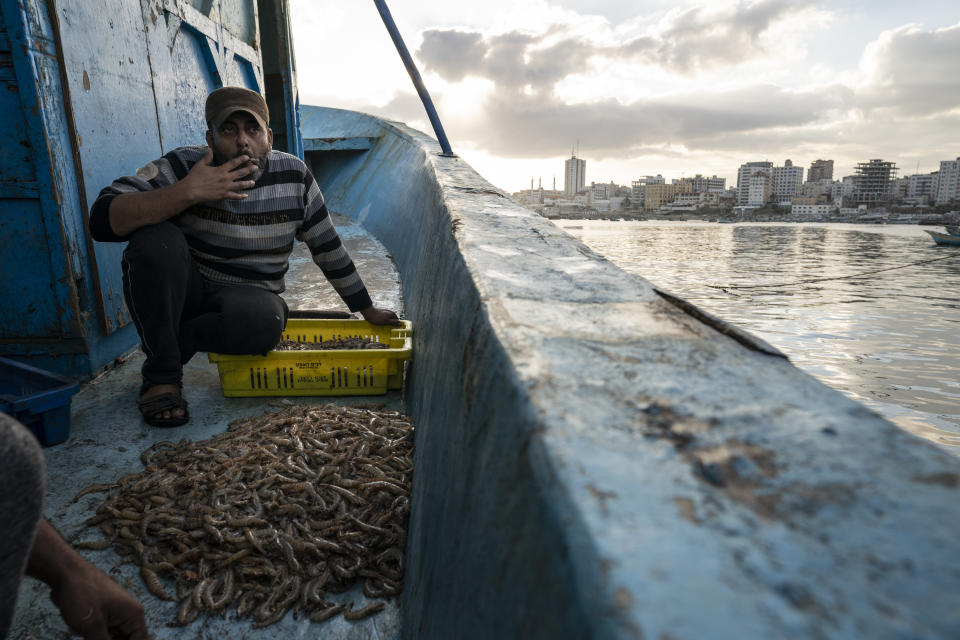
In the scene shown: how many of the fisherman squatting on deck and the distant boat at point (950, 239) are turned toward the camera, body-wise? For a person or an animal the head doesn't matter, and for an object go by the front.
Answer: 1

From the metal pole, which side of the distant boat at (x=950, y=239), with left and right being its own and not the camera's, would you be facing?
left

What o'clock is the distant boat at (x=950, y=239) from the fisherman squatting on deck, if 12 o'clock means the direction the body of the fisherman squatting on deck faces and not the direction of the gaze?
The distant boat is roughly at 8 o'clock from the fisherman squatting on deck.

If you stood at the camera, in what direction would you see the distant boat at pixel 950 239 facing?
facing to the left of the viewer

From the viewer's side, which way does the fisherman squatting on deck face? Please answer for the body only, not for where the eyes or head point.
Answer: toward the camera

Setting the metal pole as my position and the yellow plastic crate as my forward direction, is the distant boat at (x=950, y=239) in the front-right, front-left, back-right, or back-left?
back-left

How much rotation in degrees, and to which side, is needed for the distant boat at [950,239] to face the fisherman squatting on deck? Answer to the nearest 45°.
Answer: approximately 90° to its left

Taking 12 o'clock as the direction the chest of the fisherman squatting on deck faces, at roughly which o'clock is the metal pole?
The metal pole is roughly at 7 o'clock from the fisherman squatting on deck.

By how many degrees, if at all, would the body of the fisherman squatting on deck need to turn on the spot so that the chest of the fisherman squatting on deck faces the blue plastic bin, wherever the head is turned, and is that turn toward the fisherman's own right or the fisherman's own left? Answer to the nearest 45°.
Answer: approximately 45° to the fisherman's own right

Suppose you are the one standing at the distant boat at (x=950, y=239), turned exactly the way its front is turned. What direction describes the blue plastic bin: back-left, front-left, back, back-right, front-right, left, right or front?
left
